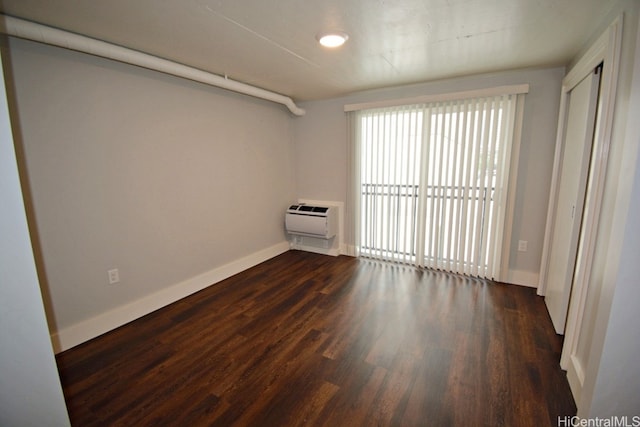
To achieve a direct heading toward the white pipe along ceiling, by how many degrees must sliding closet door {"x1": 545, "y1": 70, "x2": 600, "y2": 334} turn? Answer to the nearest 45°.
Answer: approximately 45° to its left

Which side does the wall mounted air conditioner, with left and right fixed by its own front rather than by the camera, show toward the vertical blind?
left

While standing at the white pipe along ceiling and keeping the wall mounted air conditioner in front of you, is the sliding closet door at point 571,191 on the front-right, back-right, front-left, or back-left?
front-right

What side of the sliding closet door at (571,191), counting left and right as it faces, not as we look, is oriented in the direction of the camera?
left

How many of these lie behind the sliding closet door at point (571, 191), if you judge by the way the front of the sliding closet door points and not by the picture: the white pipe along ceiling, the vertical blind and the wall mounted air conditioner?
0

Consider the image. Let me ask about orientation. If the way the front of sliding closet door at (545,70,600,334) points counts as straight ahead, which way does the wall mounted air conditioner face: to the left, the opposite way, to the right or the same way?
to the left

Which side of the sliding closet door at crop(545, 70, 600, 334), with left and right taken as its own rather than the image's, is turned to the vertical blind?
front

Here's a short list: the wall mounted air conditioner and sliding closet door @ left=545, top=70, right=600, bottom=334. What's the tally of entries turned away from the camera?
0

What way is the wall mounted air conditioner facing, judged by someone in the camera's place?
facing the viewer and to the left of the viewer

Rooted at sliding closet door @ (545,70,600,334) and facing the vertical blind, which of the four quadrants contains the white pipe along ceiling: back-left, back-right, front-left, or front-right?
front-left

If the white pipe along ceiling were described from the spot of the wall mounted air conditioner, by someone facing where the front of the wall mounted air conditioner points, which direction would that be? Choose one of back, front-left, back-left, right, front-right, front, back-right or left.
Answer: front

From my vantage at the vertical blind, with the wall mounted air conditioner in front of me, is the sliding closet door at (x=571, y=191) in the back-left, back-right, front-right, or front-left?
back-left

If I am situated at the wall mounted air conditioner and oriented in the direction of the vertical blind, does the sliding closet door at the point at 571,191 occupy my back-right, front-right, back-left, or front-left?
front-right

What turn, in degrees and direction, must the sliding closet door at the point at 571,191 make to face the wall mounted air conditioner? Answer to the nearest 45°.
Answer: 0° — it already faces it
